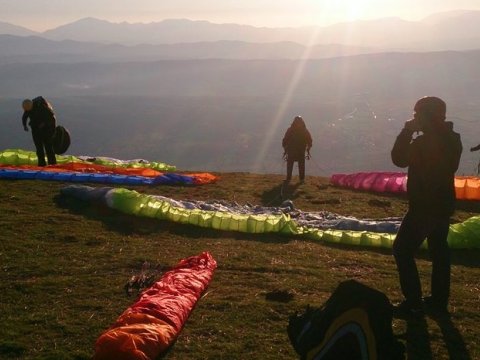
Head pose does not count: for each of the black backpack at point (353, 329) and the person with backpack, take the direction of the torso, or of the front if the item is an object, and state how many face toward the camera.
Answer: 1

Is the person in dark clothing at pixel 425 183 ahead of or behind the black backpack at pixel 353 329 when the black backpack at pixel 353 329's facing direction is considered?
behind

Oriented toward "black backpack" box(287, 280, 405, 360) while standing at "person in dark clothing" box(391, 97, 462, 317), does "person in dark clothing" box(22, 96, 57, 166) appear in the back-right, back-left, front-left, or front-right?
back-right
